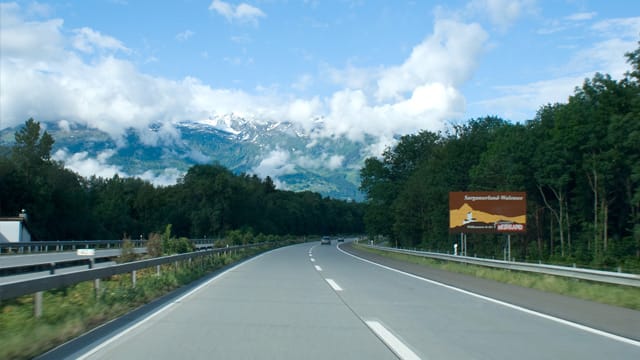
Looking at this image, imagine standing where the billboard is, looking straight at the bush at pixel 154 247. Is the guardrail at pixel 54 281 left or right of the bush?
left

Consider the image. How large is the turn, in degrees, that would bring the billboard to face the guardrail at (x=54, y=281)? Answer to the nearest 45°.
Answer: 0° — it already faces it

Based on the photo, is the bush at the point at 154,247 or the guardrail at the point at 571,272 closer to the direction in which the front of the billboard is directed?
the guardrail

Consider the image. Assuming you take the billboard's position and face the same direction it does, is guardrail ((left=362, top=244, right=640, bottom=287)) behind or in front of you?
in front

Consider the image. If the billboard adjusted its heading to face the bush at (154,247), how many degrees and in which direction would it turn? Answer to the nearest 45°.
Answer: approximately 45° to its right

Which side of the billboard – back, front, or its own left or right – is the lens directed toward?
front
